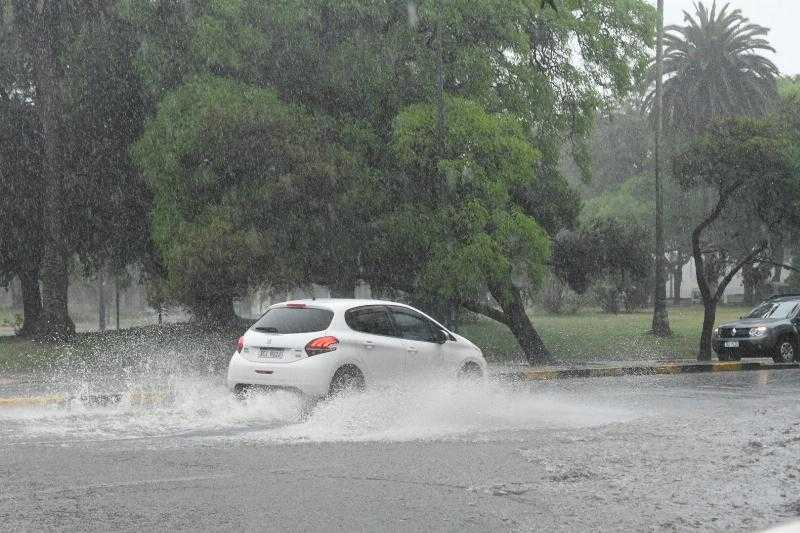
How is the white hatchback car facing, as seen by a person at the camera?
facing away from the viewer and to the right of the viewer

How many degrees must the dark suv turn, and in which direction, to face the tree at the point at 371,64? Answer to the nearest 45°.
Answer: approximately 45° to its right

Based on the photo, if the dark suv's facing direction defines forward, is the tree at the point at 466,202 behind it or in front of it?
in front

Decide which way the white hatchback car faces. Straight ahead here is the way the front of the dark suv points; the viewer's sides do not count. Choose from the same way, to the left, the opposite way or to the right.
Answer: the opposite way

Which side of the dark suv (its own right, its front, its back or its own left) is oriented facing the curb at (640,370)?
front

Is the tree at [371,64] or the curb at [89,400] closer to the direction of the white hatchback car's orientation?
the tree

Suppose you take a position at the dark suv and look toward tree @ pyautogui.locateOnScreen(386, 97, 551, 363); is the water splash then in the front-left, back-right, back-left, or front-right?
front-left

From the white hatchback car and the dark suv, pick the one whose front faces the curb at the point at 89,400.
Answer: the dark suv

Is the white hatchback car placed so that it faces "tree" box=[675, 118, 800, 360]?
yes

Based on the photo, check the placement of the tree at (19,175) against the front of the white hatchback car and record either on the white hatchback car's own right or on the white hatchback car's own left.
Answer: on the white hatchback car's own left

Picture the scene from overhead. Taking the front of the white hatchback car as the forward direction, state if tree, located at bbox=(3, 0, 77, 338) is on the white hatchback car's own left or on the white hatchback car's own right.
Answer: on the white hatchback car's own left

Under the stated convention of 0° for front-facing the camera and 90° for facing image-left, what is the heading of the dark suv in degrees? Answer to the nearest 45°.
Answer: approximately 45°
